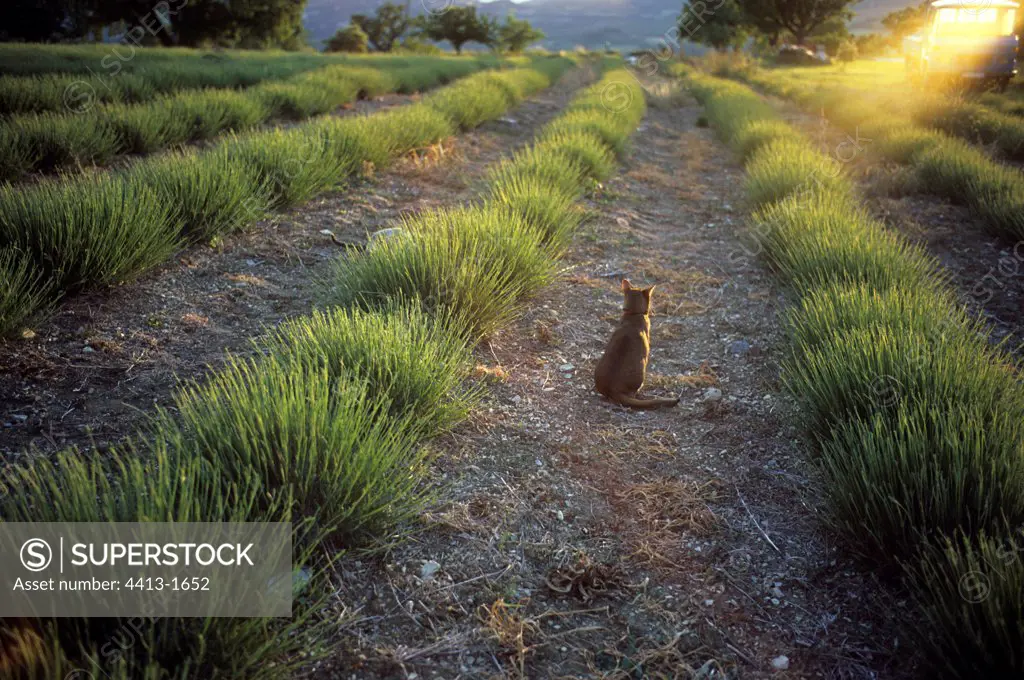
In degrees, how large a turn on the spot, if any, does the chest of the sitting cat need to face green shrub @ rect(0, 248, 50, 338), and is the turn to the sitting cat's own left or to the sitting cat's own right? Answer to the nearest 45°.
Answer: approximately 135° to the sitting cat's own left

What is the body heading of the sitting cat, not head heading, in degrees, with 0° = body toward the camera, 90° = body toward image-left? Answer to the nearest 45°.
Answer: approximately 225°

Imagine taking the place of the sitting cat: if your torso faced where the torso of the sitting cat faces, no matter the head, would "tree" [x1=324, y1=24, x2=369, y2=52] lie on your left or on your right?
on your left

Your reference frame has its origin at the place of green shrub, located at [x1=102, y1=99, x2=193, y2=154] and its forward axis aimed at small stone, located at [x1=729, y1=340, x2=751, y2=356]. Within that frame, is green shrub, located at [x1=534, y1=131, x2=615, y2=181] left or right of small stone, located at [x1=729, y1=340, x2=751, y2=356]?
left

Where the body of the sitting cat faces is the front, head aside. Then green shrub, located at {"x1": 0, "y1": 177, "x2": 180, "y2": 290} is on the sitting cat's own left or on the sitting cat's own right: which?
on the sitting cat's own left

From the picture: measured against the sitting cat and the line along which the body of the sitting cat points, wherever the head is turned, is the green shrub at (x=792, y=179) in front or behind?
in front

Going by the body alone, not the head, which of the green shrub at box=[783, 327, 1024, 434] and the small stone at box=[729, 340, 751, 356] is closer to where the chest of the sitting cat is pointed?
the small stone

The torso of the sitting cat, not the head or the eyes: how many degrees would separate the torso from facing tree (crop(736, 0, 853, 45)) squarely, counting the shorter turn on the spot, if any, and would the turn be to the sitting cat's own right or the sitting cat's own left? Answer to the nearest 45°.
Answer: approximately 45° to the sitting cat's own left

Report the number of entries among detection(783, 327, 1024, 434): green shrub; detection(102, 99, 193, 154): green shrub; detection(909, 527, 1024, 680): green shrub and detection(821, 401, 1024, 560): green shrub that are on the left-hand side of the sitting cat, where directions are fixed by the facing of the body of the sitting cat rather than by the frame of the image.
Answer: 1

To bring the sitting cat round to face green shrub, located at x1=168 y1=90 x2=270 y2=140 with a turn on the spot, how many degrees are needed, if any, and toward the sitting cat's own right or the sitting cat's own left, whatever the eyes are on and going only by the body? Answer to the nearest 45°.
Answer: approximately 90° to the sitting cat's own left

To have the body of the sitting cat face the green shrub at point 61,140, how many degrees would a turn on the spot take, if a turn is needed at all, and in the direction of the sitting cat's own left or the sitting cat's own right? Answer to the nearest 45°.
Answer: approximately 90° to the sitting cat's own left

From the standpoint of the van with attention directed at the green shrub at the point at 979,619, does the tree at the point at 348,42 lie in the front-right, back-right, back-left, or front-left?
back-right

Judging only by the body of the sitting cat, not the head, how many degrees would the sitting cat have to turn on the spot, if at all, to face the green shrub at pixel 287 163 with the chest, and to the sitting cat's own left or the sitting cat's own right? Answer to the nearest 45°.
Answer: approximately 90° to the sitting cat's own left

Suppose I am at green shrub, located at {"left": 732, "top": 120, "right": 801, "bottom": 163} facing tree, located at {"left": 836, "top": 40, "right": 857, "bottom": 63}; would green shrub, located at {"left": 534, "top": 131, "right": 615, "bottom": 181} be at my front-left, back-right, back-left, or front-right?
back-left
